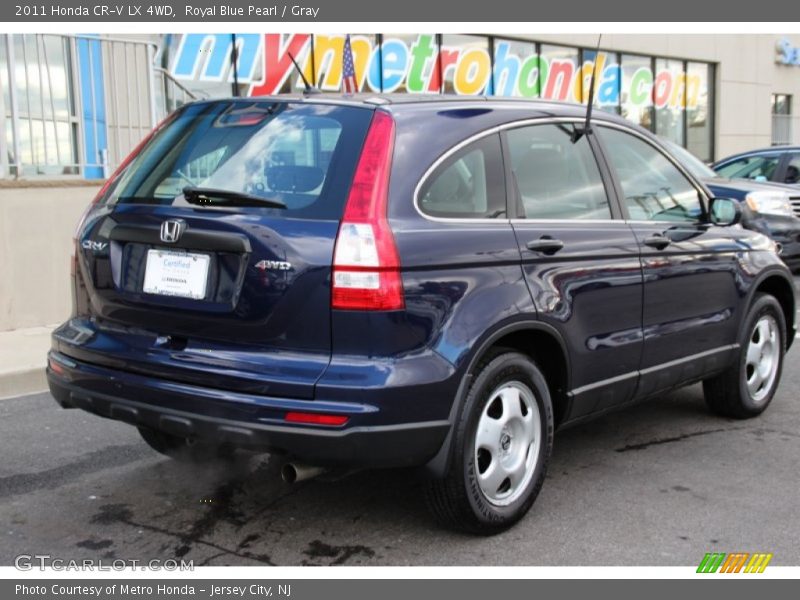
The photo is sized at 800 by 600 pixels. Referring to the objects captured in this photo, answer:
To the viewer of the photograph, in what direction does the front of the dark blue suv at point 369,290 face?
facing away from the viewer and to the right of the viewer

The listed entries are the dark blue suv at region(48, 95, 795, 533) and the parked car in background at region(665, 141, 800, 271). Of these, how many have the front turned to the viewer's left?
0

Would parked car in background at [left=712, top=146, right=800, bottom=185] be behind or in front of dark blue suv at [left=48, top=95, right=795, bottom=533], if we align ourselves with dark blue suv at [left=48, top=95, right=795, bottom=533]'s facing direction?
in front

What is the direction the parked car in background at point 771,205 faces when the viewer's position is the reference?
facing the viewer and to the right of the viewer

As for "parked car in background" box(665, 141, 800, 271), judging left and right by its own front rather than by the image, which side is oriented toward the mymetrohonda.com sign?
back

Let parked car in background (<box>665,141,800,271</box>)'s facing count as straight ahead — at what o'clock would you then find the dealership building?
The dealership building is roughly at 5 o'clock from the parked car in background.

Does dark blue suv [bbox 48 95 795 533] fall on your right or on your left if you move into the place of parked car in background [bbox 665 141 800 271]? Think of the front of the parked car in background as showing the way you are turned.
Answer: on your right

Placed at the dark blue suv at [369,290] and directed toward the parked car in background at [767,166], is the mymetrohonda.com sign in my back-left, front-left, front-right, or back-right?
front-left

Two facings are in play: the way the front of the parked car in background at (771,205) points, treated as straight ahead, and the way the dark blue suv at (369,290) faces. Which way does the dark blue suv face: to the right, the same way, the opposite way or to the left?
to the left

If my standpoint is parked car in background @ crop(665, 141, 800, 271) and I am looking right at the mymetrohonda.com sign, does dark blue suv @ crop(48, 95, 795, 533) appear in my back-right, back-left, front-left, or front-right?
back-left
